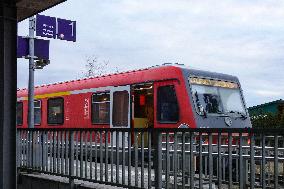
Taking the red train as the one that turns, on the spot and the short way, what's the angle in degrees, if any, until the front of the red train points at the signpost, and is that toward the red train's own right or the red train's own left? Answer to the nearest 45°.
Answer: approximately 135° to the red train's own right

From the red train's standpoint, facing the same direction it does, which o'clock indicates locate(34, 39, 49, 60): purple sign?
The purple sign is roughly at 4 o'clock from the red train.

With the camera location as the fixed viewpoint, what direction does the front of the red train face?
facing the viewer and to the right of the viewer

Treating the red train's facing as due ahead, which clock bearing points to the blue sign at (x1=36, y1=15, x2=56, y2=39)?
The blue sign is roughly at 4 o'clock from the red train.

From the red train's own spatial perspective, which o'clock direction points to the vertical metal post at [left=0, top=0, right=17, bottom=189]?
The vertical metal post is roughly at 2 o'clock from the red train.

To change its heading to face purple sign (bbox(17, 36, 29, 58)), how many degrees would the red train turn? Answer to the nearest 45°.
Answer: approximately 135° to its right
